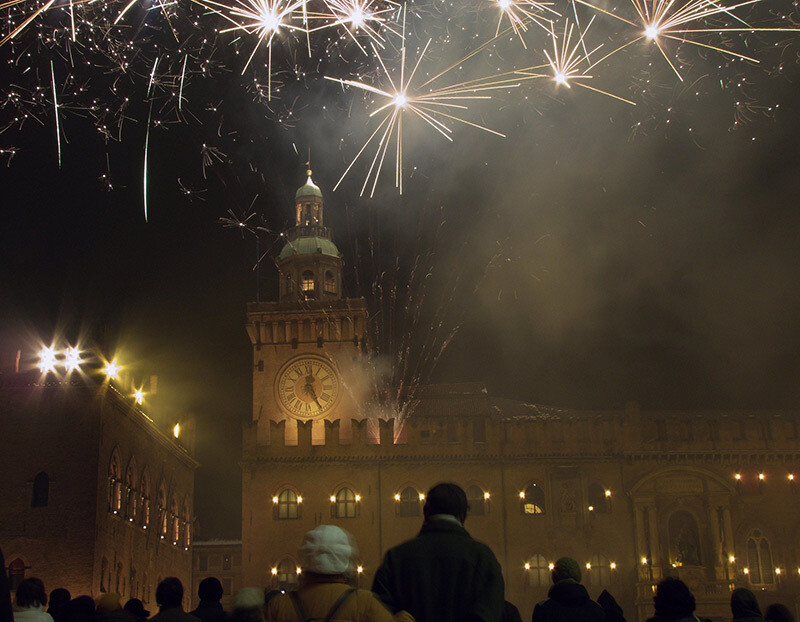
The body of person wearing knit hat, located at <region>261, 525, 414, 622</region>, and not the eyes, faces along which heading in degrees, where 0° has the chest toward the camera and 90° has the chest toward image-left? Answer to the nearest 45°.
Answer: approximately 180°

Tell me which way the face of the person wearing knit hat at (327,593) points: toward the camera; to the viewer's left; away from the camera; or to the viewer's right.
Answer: away from the camera

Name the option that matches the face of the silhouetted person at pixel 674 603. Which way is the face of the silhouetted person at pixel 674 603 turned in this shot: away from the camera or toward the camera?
away from the camera

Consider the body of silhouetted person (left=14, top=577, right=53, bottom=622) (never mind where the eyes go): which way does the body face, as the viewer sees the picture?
away from the camera

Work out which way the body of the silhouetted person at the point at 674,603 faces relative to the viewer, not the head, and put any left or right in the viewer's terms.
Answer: facing away from the viewer

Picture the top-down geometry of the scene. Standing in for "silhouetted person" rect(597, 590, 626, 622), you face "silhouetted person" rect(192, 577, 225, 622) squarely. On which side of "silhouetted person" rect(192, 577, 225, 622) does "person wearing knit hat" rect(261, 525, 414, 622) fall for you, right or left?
left

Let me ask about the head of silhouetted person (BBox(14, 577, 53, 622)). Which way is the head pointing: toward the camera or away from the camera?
away from the camera

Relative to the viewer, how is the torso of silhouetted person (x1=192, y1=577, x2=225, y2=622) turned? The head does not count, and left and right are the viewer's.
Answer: facing away from the viewer

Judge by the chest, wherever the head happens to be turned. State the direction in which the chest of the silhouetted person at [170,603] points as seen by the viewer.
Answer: away from the camera

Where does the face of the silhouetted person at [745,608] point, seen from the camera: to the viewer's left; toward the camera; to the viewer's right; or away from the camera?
away from the camera

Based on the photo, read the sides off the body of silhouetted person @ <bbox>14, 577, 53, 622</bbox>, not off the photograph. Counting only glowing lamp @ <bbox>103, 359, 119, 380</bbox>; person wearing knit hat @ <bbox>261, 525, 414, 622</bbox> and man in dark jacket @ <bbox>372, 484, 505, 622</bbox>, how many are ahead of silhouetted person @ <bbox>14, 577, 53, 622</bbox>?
1

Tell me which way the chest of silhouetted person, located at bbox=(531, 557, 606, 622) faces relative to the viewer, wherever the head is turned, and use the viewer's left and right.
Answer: facing away from the viewer
